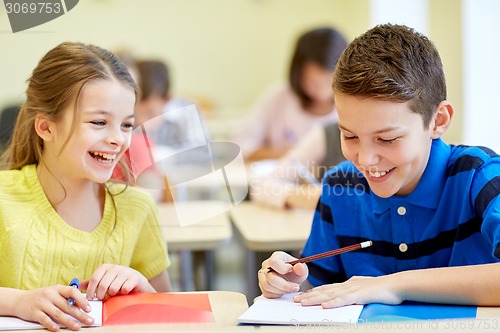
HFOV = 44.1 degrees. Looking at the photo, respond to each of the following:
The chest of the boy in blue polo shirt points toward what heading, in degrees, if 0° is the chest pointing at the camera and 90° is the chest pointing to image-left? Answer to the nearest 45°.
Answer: approximately 45°

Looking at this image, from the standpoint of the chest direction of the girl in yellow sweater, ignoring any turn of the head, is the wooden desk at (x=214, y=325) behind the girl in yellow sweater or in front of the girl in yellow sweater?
in front

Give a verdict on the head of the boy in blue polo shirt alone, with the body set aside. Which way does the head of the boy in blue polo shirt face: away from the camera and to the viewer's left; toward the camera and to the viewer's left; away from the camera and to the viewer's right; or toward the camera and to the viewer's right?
toward the camera and to the viewer's left

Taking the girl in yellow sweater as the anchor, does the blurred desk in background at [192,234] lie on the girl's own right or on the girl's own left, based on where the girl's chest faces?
on the girl's own left

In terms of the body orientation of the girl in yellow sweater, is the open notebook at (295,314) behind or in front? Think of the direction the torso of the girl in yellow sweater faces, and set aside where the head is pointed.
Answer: in front

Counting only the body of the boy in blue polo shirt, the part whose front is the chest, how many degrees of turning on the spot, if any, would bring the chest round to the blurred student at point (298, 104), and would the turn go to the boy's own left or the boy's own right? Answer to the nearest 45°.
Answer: approximately 135° to the boy's own right

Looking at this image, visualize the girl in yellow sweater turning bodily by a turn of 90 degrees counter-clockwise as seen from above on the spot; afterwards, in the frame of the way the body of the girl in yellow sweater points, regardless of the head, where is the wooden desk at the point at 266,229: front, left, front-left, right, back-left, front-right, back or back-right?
front

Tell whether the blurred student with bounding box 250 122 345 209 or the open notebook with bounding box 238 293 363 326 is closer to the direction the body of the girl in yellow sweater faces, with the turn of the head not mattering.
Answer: the open notebook

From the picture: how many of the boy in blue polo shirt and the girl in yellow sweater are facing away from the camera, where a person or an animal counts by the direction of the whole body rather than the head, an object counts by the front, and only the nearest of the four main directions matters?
0

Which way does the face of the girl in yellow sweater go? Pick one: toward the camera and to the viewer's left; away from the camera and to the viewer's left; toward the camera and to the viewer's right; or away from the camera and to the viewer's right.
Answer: toward the camera and to the viewer's right

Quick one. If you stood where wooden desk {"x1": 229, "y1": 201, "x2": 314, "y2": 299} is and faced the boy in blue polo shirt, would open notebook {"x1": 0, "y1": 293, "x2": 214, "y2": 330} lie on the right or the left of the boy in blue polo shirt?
right

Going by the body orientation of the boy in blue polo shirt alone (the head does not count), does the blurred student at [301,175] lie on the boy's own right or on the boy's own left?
on the boy's own right

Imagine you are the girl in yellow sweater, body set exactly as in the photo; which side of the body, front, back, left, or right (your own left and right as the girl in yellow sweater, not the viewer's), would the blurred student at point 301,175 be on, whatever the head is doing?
left
